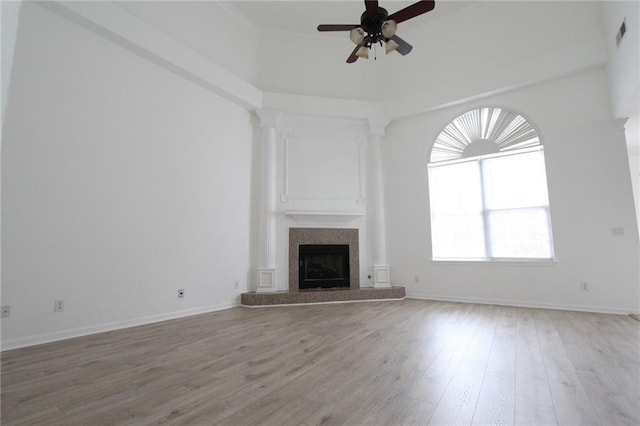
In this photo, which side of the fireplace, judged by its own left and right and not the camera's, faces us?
front

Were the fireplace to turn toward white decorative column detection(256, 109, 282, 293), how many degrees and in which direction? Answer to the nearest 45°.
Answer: approximately 90° to its right

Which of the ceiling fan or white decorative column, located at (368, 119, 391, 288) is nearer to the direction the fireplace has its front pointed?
the ceiling fan

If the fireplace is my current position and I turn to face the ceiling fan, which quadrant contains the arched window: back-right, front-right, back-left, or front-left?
front-left

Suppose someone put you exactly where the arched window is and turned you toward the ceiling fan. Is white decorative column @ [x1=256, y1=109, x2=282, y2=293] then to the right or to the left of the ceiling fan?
right

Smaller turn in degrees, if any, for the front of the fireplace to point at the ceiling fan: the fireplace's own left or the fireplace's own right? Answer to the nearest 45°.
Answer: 0° — it already faces it

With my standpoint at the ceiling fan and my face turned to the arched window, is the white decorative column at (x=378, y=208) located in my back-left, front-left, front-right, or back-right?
front-left

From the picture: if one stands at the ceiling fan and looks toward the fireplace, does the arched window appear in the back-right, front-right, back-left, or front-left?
front-right

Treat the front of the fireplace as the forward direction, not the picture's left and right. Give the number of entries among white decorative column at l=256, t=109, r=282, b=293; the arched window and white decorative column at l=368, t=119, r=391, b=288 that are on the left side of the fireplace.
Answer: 2

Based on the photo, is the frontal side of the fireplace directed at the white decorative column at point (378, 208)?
no

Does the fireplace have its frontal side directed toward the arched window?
no
